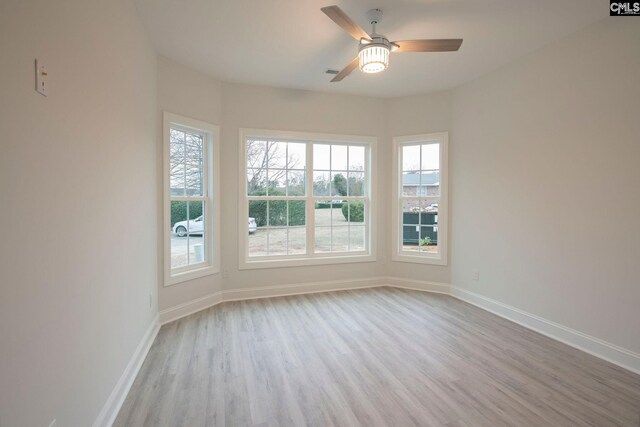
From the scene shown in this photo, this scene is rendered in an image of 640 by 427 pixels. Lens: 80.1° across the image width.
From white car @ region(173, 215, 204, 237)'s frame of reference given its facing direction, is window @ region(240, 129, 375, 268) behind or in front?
behind

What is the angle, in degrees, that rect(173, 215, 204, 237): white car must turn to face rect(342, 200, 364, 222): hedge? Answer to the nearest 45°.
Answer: approximately 180°

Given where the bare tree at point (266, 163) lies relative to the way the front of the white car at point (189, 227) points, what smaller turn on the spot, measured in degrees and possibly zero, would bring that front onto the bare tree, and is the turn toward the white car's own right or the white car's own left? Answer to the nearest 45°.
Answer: approximately 90° to the white car's own right

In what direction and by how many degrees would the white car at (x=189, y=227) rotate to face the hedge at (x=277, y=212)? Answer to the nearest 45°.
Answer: approximately 180°

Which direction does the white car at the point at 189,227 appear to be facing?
to the viewer's left
